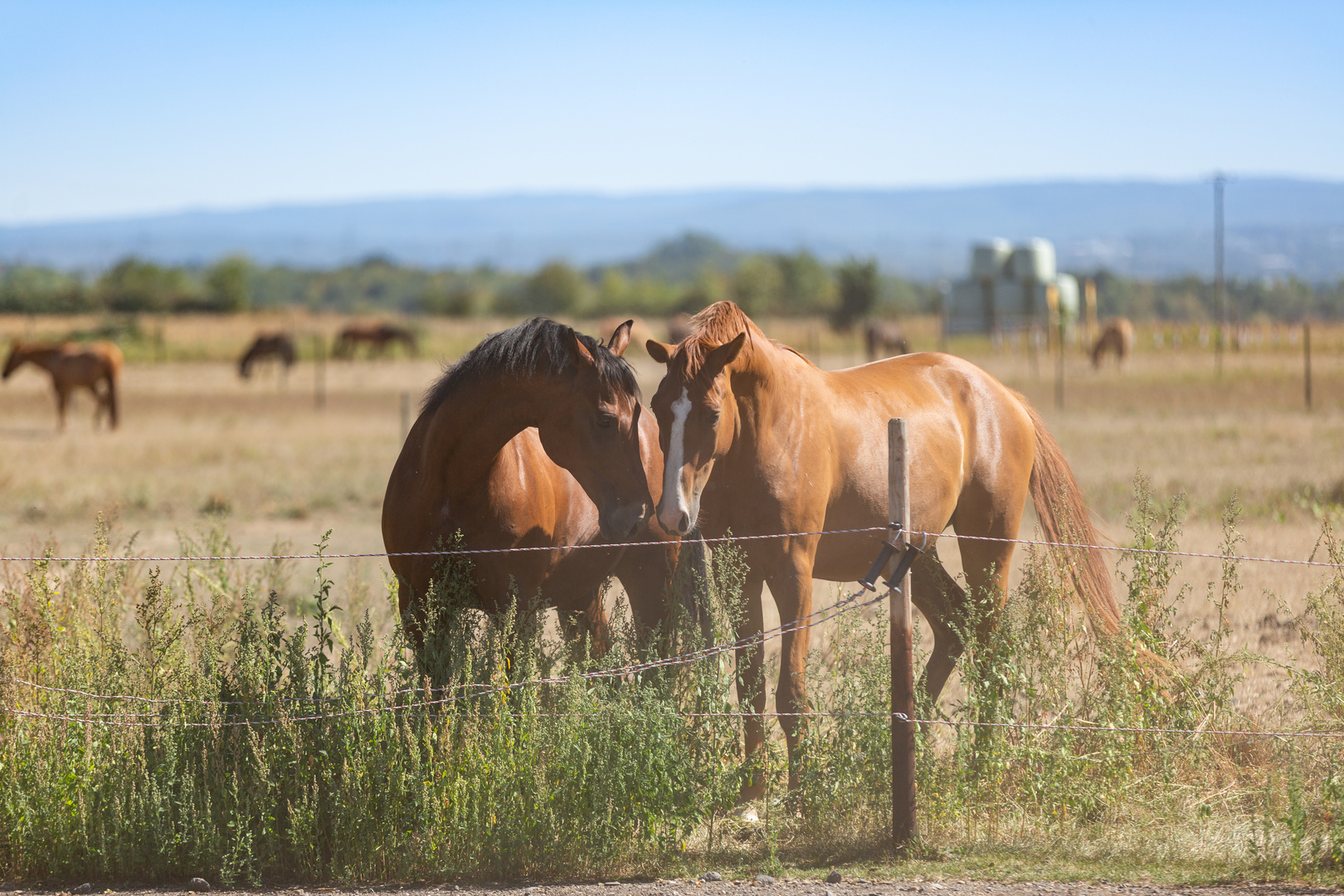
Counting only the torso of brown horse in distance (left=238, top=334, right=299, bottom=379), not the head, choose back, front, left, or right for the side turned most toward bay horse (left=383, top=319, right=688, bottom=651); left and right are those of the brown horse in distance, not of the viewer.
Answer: left

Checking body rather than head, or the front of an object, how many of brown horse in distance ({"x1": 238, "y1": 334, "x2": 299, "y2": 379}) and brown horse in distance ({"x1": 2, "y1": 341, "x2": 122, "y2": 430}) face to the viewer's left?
2

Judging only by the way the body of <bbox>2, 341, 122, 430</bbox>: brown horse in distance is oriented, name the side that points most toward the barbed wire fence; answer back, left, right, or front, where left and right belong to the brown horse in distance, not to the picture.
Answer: left

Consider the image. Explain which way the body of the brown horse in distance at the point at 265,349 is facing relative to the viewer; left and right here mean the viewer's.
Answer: facing to the left of the viewer

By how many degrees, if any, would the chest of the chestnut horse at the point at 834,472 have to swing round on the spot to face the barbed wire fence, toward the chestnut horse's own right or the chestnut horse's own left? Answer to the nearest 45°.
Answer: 0° — it already faces it

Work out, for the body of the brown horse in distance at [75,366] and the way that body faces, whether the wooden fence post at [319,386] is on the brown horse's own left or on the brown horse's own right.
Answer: on the brown horse's own right

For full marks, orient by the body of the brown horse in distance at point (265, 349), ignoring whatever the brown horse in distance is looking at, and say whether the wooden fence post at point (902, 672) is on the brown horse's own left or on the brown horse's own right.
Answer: on the brown horse's own left

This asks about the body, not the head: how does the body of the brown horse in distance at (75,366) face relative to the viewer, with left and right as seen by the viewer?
facing to the left of the viewer

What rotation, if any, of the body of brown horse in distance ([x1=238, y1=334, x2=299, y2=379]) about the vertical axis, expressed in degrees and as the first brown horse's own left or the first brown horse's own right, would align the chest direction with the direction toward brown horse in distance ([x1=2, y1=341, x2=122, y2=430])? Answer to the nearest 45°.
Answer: approximately 90° to the first brown horse's own left
